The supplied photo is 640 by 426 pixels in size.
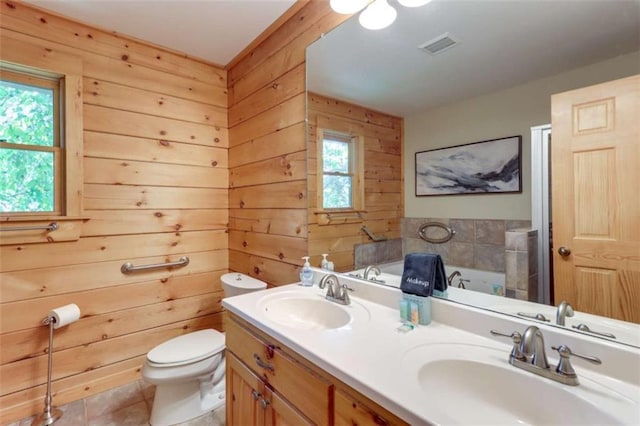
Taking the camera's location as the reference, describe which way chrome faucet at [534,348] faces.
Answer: facing the viewer and to the left of the viewer

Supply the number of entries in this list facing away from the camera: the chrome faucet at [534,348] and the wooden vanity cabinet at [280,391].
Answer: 0

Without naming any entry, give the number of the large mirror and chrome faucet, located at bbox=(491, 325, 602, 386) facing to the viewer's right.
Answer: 0

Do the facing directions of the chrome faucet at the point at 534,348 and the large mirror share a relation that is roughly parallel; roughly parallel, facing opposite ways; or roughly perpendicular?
roughly parallel

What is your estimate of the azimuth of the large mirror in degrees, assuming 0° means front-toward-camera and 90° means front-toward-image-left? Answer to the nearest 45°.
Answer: approximately 45°

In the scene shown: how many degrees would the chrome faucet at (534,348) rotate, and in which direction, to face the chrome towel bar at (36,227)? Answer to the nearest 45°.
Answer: approximately 45° to its right

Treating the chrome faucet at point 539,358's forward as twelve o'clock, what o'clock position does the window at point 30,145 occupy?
The window is roughly at 1 o'clock from the chrome faucet.

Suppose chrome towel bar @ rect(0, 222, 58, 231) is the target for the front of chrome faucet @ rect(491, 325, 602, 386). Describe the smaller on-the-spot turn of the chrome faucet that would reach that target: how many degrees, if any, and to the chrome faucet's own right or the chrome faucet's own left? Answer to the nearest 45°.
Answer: approximately 45° to the chrome faucet's own right

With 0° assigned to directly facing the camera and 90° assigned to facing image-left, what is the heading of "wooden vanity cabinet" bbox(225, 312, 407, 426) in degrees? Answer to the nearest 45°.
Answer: approximately 45°

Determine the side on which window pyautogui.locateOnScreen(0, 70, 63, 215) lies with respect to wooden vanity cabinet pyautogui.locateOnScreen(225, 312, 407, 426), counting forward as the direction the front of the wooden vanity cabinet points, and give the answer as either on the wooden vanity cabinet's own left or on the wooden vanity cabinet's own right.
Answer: on the wooden vanity cabinet's own right

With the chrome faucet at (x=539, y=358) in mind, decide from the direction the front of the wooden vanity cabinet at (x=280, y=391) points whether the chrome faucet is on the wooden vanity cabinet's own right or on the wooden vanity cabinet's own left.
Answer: on the wooden vanity cabinet's own left

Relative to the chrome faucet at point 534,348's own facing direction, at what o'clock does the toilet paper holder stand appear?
The toilet paper holder stand is roughly at 1 o'clock from the chrome faucet.

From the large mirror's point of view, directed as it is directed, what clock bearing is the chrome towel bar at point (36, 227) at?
The chrome towel bar is roughly at 1 o'clock from the large mirror.
